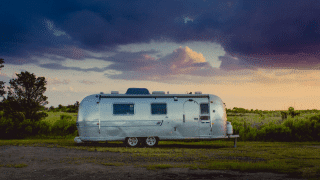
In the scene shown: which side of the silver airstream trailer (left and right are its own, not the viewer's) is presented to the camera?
right

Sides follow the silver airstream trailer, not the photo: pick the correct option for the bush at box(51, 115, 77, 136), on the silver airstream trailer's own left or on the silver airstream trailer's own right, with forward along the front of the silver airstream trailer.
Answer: on the silver airstream trailer's own left

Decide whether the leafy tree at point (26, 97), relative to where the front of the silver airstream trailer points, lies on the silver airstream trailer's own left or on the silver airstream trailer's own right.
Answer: on the silver airstream trailer's own left
